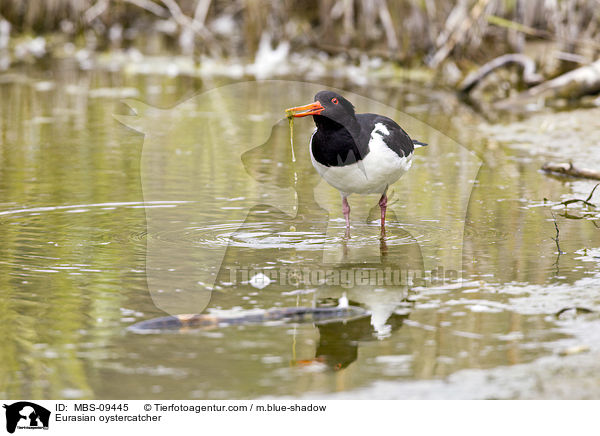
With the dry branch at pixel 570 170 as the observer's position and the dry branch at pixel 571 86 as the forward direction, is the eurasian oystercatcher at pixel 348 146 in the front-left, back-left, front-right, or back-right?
back-left

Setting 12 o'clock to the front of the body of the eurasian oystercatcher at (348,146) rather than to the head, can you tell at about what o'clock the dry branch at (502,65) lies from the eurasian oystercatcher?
The dry branch is roughly at 5 o'clock from the eurasian oystercatcher.

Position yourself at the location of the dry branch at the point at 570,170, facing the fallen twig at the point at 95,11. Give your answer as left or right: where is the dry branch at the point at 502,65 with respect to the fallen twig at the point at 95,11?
right

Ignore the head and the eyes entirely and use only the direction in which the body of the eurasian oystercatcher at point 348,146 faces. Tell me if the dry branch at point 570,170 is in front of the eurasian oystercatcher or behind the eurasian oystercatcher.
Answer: behind

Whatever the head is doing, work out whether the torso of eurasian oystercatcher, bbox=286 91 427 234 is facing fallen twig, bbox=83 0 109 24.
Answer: no

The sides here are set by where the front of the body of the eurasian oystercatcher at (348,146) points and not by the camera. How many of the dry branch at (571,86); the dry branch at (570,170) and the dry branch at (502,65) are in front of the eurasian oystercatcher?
0

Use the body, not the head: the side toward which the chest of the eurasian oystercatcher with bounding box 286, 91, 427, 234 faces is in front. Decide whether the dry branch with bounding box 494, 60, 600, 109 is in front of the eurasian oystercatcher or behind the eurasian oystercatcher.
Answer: behind

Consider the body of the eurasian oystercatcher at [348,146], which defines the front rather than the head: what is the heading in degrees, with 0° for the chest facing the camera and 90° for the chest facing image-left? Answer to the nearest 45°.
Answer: approximately 45°
